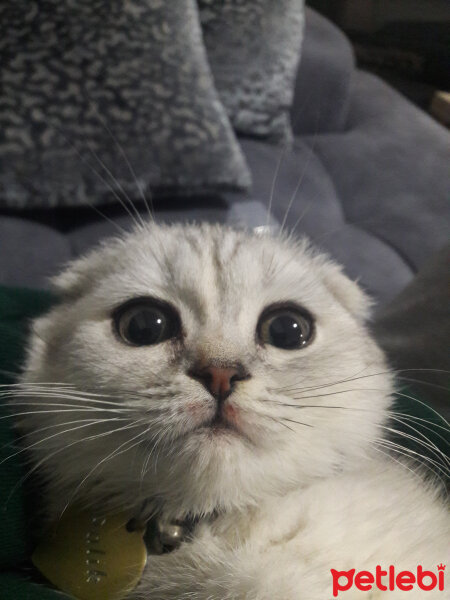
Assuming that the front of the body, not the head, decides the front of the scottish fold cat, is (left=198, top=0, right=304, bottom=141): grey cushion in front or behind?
behind

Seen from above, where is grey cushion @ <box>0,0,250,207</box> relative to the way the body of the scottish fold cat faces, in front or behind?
behind

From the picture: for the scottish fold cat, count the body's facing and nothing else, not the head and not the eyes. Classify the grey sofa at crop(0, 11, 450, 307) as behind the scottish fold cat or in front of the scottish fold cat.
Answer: behind

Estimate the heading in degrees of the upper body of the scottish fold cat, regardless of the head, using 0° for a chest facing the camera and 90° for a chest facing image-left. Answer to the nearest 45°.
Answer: approximately 0°
